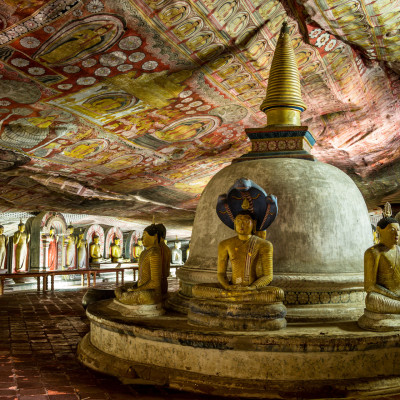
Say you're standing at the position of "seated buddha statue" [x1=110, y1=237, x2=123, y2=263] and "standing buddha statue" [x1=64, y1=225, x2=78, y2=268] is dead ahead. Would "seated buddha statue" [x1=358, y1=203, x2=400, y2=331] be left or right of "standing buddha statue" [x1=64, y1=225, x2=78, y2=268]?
left

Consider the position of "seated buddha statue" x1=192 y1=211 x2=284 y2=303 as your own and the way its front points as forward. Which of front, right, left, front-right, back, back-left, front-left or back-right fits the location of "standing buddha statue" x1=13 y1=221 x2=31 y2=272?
back-right

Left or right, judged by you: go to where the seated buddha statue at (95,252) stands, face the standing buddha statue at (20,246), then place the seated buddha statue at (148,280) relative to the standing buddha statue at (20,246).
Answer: left

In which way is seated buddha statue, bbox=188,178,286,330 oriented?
toward the camera

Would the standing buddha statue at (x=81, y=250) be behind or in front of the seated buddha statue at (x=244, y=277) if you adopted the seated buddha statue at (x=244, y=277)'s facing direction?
behind

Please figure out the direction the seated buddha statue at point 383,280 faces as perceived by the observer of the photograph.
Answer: facing the viewer and to the right of the viewer

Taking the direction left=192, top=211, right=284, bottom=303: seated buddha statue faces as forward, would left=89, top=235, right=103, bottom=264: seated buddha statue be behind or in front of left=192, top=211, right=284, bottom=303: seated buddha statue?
behind

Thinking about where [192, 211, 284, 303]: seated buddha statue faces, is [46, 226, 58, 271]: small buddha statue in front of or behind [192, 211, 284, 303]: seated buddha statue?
behind

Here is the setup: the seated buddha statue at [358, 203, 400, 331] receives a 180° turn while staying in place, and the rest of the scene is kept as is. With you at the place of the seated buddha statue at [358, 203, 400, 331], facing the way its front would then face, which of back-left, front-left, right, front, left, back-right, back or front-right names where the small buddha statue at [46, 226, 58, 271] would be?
front

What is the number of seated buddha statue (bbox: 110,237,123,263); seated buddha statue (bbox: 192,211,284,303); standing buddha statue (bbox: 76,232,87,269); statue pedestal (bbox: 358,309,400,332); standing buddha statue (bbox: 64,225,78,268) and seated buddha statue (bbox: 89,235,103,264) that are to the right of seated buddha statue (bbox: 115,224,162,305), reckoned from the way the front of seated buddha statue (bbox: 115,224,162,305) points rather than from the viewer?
4

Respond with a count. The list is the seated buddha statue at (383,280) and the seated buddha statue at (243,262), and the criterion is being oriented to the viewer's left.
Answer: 0

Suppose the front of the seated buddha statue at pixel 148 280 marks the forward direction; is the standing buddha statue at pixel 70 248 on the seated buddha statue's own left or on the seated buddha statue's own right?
on the seated buddha statue's own right

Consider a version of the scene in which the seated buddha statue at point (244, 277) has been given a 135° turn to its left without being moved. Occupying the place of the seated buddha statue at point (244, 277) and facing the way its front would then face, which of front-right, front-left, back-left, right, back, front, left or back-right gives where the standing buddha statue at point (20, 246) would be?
left

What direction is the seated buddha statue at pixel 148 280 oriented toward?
to the viewer's left

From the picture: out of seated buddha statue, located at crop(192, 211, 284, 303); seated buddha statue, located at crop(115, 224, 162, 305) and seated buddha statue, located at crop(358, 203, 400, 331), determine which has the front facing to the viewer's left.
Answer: seated buddha statue, located at crop(115, 224, 162, 305)
